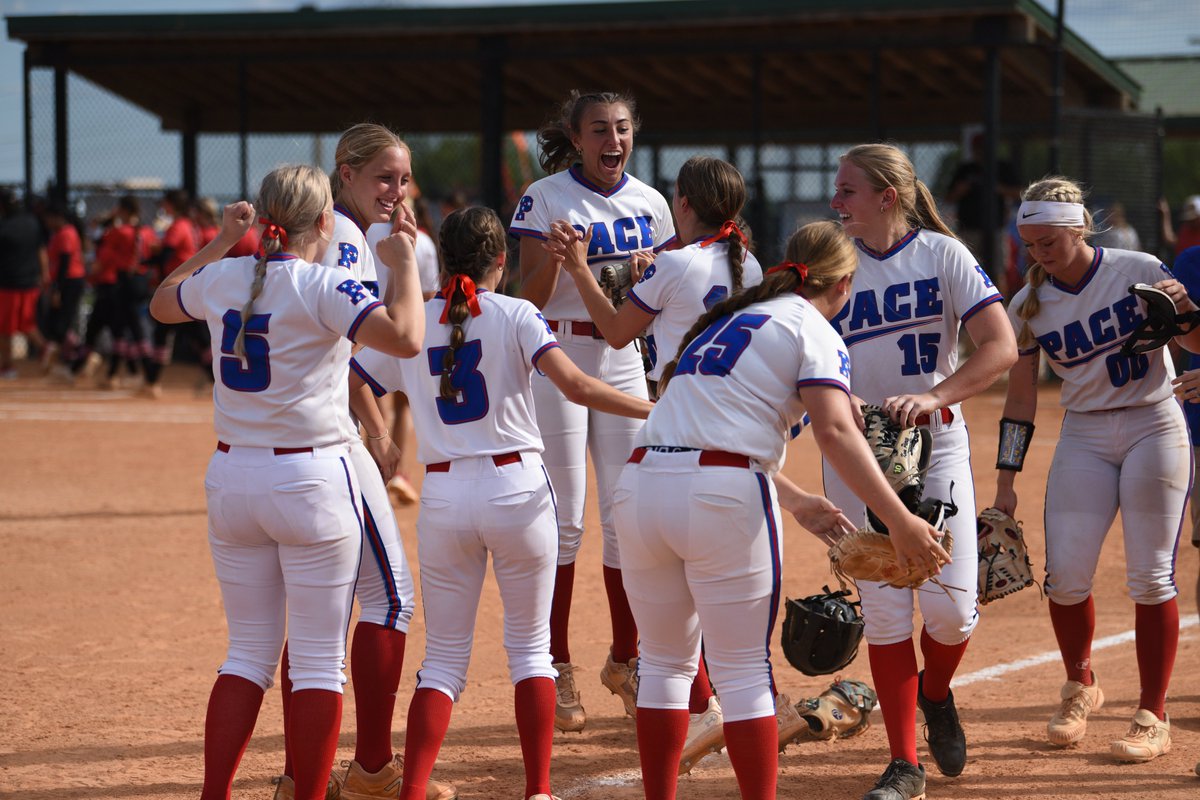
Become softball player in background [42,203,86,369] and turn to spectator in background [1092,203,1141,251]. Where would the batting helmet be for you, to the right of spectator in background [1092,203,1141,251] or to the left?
right

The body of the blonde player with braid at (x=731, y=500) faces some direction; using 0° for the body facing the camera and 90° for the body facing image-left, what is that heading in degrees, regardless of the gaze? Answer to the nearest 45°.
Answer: approximately 225°

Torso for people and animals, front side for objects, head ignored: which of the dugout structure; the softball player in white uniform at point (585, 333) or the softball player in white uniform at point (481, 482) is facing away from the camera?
the softball player in white uniform at point (481, 482)

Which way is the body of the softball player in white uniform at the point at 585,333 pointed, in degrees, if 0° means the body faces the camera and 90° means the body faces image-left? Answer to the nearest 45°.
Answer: approximately 0°

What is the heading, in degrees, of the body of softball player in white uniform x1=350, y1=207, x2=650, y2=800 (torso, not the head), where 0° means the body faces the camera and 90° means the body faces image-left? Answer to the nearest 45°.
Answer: approximately 180°

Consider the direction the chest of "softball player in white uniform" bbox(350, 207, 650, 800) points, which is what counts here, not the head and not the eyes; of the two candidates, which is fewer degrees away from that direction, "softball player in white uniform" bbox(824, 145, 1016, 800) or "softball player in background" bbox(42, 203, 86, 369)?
the softball player in background

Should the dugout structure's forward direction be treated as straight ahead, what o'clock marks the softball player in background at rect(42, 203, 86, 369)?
The softball player in background is roughly at 3 o'clock from the dugout structure.

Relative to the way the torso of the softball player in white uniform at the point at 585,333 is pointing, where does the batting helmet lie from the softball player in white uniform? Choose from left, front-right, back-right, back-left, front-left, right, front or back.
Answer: front-left

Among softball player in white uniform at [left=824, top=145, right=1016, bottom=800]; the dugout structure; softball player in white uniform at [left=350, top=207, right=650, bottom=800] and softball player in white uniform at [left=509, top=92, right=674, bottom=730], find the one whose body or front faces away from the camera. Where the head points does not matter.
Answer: softball player in white uniform at [left=350, top=207, right=650, bottom=800]

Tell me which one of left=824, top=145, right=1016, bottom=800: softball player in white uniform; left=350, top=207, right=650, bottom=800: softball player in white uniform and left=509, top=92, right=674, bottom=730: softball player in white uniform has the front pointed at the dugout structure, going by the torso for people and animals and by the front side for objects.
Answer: left=350, top=207, right=650, bottom=800: softball player in white uniform

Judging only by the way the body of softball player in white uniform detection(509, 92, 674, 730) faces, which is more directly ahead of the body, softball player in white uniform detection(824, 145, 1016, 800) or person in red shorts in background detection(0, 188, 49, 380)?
the softball player in white uniform
